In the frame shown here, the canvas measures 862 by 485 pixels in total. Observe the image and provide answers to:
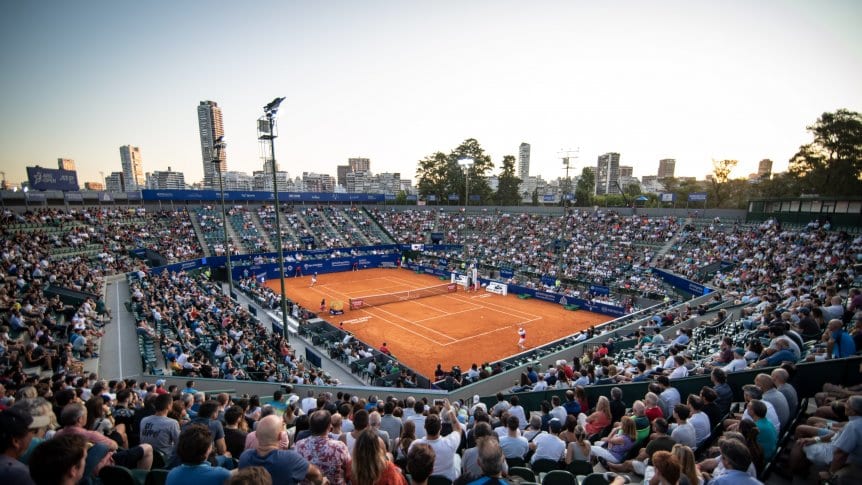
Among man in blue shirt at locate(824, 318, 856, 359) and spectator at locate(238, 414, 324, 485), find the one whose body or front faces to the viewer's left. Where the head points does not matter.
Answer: the man in blue shirt

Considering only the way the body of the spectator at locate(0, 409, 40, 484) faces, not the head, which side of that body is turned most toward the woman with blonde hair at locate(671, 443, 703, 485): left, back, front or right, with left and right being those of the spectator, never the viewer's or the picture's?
right

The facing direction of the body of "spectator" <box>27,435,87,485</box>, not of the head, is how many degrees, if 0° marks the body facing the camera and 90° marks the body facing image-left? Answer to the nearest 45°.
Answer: approximately 225°

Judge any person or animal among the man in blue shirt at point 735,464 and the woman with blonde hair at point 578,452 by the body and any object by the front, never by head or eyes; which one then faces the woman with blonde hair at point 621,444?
the man in blue shirt

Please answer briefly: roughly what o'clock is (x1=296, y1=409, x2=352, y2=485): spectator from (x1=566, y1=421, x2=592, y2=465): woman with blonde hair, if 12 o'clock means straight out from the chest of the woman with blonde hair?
The spectator is roughly at 7 o'clock from the woman with blonde hair.

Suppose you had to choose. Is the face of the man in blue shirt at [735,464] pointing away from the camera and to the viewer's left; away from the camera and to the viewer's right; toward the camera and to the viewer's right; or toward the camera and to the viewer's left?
away from the camera and to the viewer's left

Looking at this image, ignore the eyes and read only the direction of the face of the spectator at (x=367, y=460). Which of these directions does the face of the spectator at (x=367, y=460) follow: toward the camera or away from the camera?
away from the camera

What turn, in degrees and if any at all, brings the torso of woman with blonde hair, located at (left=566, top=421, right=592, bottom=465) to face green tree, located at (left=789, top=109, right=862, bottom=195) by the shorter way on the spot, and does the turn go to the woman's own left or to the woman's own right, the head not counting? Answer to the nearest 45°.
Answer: approximately 90° to the woman's own right

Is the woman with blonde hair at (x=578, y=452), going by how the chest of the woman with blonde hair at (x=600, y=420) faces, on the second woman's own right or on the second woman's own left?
on the second woman's own left

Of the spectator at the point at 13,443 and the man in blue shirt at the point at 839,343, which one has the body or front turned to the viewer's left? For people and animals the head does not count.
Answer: the man in blue shirt
